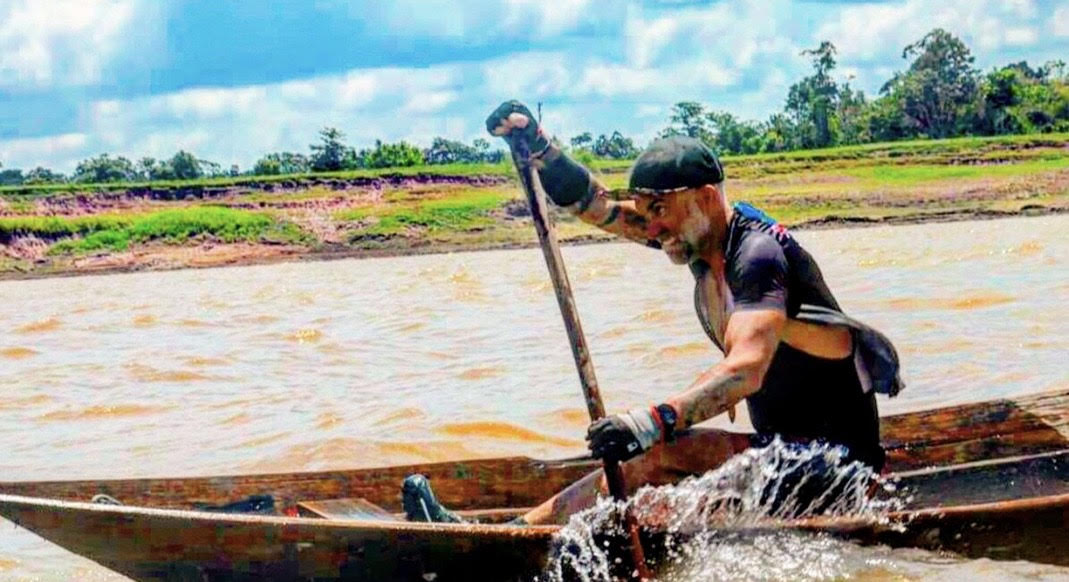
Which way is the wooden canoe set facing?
to the viewer's left

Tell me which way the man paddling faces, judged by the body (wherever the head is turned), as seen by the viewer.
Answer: to the viewer's left
